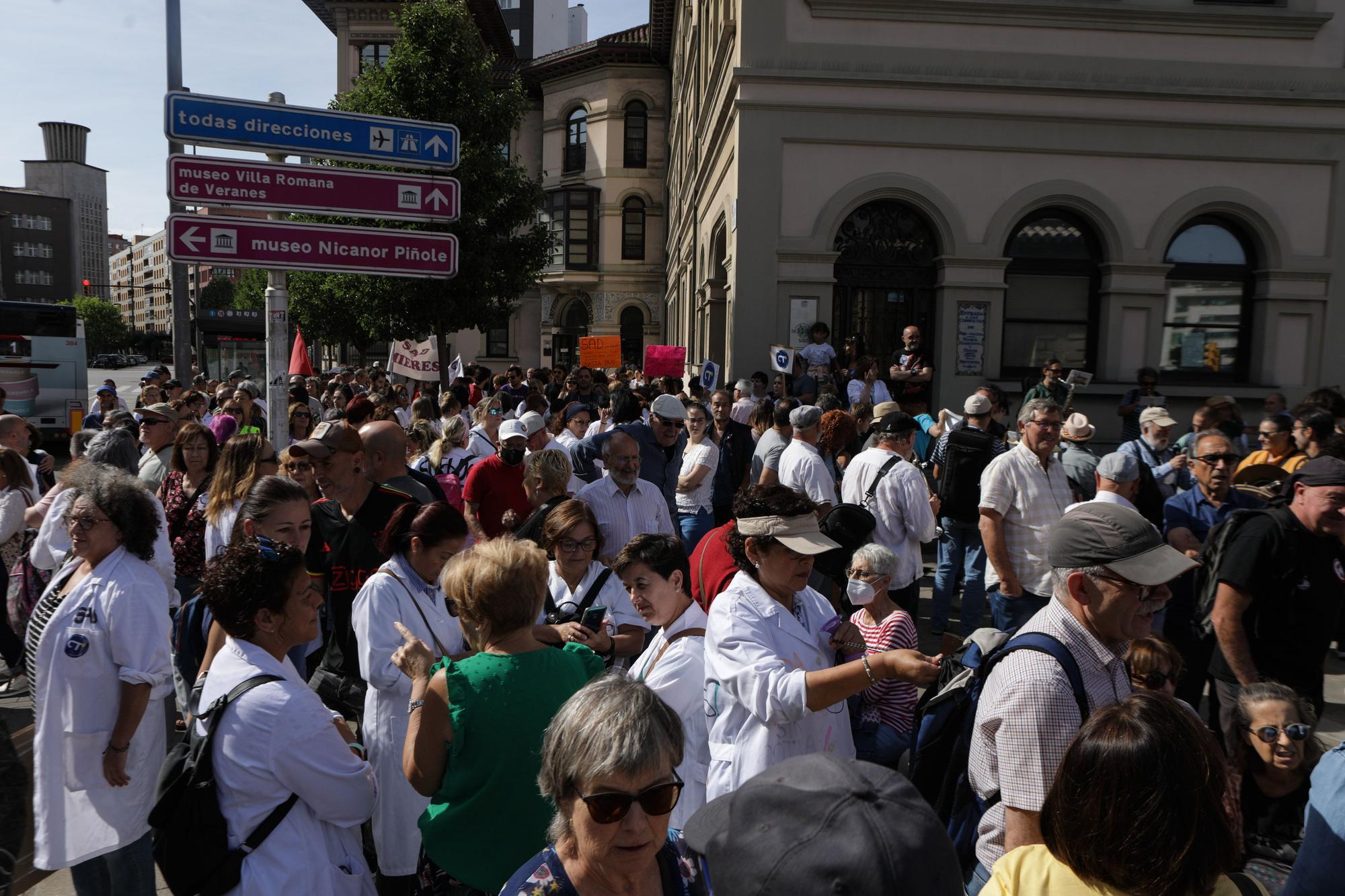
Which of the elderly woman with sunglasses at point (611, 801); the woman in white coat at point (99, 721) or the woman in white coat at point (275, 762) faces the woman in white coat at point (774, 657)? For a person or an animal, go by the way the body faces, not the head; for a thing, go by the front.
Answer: the woman in white coat at point (275, 762)

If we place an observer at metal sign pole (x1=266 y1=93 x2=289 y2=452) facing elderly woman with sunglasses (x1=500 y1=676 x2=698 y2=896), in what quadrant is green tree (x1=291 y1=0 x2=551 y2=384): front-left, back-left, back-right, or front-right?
back-left

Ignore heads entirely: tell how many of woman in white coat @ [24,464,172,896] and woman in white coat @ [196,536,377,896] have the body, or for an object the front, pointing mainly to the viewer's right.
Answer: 1

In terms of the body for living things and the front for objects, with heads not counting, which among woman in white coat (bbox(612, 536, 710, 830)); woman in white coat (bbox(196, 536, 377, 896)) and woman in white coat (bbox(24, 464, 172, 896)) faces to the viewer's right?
woman in white coat (bbox(196, 536, 377, 896))

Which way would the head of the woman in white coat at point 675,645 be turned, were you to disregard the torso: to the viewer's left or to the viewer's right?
to the viewer's left

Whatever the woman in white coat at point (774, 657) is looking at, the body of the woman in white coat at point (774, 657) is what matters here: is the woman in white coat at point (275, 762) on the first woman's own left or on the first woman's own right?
on the first woman's own right

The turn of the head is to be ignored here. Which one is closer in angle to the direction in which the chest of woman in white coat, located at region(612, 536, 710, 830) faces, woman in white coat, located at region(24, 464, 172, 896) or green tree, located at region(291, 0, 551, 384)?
the woman in white coat

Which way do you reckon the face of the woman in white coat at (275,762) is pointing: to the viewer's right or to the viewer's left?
to the viewer's right

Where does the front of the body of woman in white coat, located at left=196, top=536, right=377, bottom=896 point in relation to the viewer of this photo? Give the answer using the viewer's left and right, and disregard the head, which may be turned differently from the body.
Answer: facing to the right of the viewer

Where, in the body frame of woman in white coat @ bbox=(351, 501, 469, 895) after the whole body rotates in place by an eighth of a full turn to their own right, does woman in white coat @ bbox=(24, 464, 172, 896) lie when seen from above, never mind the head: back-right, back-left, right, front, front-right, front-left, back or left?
right

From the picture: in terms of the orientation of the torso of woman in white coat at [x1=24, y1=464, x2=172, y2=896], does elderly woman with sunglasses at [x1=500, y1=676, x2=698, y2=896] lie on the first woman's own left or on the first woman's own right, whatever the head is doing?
on the first woman's own left

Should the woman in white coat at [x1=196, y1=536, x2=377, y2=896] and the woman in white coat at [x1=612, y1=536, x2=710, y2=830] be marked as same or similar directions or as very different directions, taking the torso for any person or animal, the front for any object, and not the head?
very different directions

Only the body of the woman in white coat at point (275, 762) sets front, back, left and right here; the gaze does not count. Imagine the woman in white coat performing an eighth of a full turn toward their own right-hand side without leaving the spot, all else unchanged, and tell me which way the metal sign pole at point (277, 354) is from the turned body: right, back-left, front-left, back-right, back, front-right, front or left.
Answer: back-left

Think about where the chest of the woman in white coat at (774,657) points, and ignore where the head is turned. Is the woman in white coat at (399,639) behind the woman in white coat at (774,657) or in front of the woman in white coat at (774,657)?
behind
